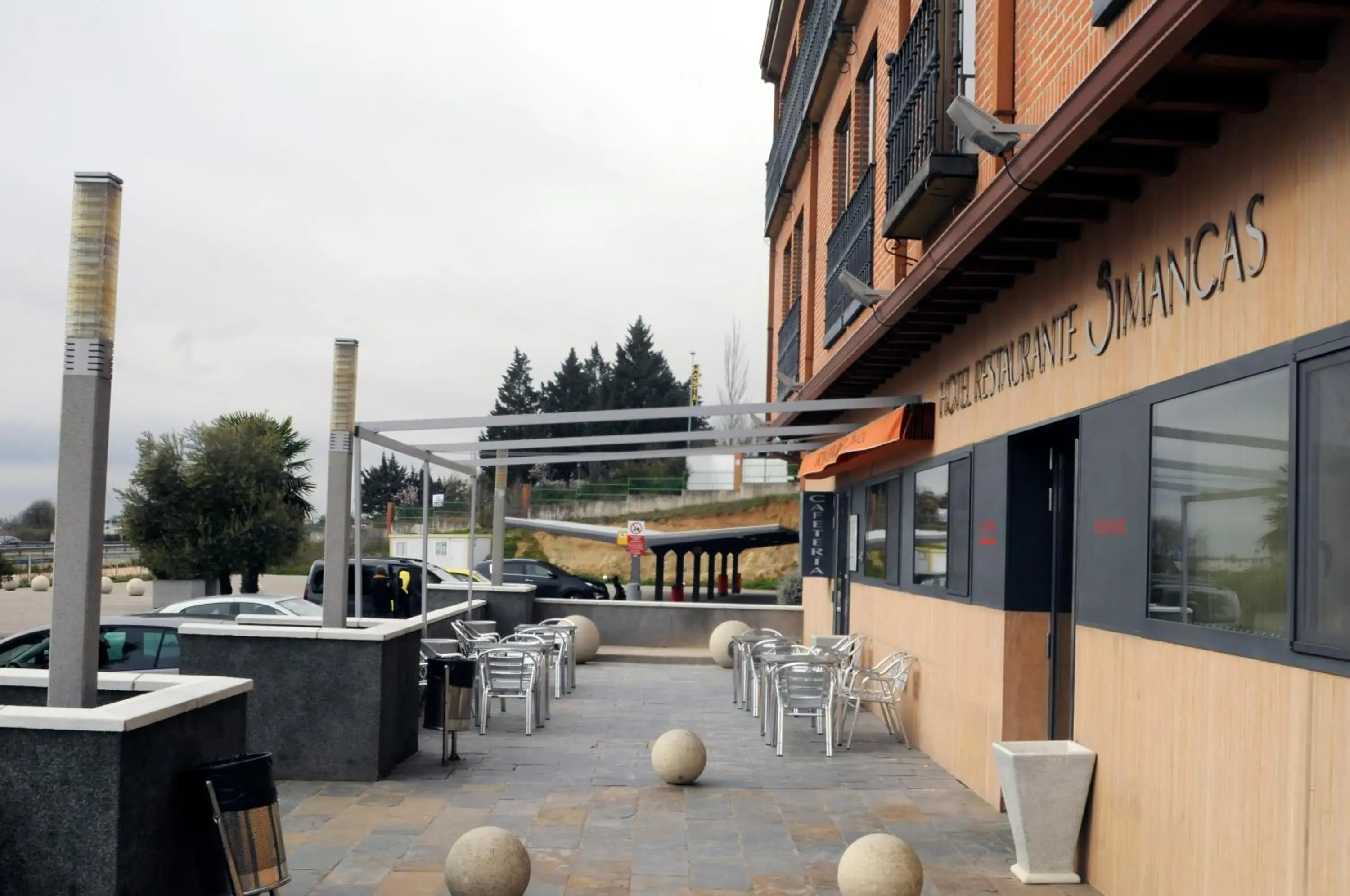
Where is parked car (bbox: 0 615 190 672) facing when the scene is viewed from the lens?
facing to the left of the viewer

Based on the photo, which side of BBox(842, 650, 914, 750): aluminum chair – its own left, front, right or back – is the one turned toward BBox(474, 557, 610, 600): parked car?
right

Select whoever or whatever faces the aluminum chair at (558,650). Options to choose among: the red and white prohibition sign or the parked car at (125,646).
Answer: the red and white prohibition sign

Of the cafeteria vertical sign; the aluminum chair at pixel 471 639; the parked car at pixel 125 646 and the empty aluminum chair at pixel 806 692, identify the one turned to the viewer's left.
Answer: the parked car

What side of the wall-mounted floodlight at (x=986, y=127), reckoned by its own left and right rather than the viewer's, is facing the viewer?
left

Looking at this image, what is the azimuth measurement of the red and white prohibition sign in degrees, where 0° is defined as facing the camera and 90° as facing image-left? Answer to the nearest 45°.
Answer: approximately 0°

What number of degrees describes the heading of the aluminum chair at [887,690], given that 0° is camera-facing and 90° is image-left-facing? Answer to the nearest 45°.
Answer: approximately 90°

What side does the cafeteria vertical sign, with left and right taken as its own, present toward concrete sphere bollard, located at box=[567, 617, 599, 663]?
right

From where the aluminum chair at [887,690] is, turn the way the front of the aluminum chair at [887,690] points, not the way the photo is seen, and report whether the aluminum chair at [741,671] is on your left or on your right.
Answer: on your right

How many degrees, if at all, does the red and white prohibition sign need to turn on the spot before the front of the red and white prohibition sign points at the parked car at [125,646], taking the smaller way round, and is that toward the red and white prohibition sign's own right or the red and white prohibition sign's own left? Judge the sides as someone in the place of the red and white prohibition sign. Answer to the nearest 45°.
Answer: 0° — it already faces it

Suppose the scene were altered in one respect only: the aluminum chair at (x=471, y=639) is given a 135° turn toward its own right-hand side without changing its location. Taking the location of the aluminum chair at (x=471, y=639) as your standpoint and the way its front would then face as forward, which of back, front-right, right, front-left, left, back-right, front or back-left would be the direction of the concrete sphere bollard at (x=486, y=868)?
front-left
